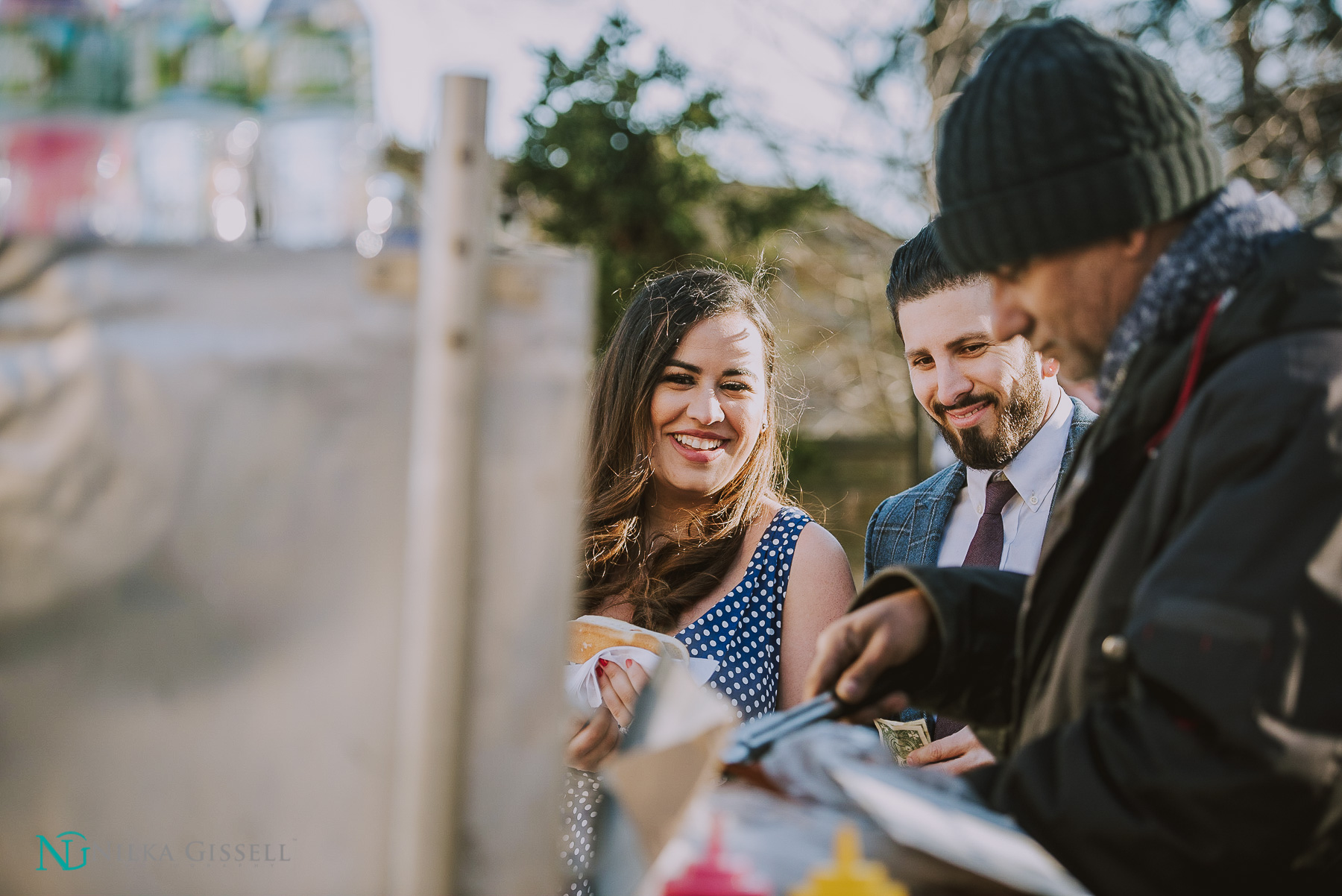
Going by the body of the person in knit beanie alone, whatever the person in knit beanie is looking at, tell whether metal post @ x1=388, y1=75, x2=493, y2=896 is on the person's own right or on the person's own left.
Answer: on the person's own left

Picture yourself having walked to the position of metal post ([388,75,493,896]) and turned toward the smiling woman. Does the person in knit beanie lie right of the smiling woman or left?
right

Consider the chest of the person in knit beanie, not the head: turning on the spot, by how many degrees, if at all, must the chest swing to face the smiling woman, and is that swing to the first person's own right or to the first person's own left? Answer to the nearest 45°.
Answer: approximately 45° to the first person's own right

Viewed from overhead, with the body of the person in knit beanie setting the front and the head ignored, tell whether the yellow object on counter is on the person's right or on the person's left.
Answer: on the person's left

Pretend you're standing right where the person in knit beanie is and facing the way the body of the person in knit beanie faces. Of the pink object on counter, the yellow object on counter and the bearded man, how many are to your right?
1

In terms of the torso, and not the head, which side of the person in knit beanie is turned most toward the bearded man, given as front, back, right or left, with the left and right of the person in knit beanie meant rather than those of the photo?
right

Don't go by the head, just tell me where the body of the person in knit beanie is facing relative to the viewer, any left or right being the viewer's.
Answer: facing to the left of the viewer
